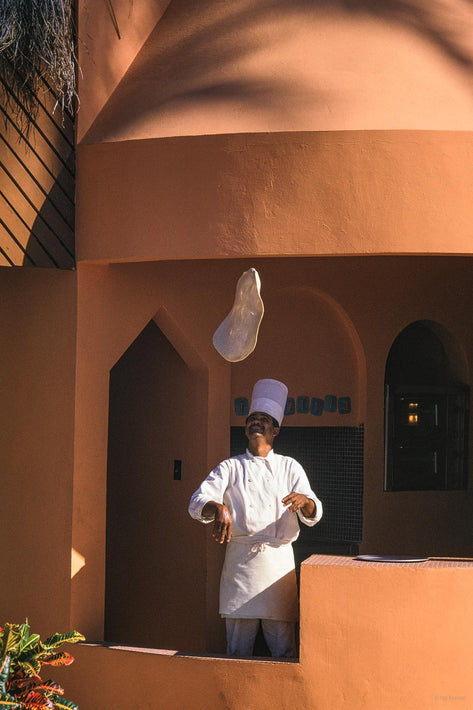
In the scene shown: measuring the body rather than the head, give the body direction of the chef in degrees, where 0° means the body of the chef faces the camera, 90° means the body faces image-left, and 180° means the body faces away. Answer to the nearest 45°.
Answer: approximately 0°
